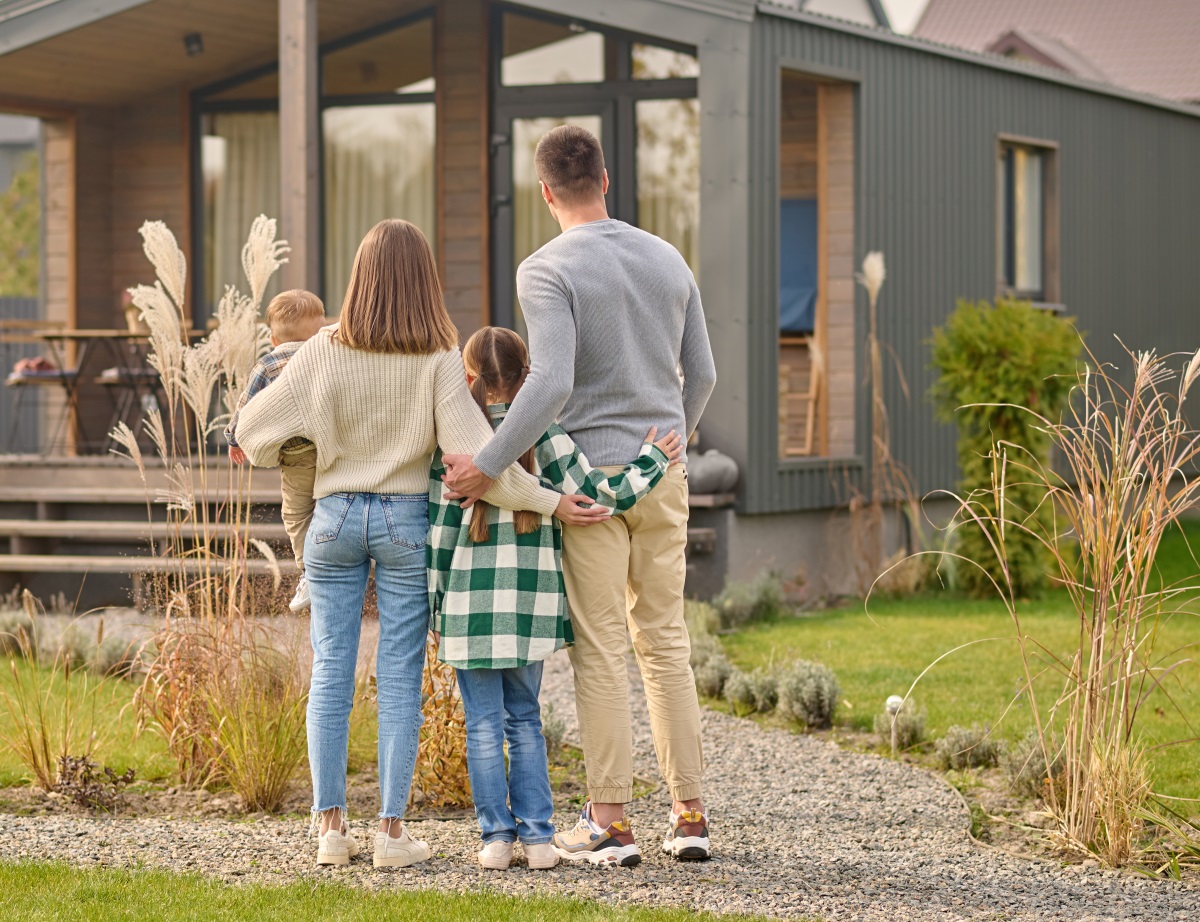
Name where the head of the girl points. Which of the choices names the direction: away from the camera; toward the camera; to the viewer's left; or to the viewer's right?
away from the camera

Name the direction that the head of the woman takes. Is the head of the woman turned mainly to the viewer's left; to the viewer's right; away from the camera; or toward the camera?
away from the camera

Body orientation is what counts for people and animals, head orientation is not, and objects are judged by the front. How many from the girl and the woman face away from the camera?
2

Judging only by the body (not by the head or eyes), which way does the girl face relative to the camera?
away from the camera

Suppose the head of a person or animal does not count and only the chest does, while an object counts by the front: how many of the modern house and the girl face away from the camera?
1

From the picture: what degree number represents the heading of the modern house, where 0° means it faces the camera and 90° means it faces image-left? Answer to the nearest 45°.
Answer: approximately 45°

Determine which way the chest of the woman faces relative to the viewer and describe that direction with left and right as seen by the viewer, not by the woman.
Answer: facing away from the viewer

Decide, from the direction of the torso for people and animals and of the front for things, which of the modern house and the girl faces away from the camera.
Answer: the girl

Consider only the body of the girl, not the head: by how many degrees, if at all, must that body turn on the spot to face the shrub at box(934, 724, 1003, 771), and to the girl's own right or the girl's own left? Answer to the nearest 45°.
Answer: approximately 45° to the girl's own right

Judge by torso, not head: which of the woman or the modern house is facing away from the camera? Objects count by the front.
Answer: the woman

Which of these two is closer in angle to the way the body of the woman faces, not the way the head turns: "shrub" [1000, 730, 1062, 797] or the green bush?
the green bush
